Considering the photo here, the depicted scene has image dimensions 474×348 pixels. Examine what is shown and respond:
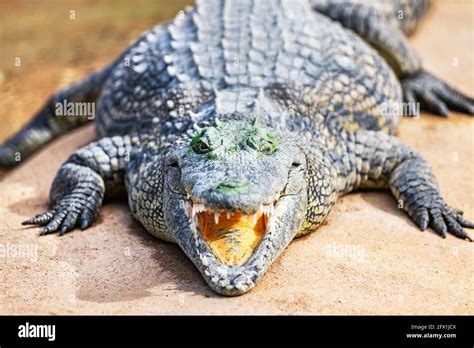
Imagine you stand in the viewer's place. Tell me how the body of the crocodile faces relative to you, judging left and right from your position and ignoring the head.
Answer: facing the viewer
